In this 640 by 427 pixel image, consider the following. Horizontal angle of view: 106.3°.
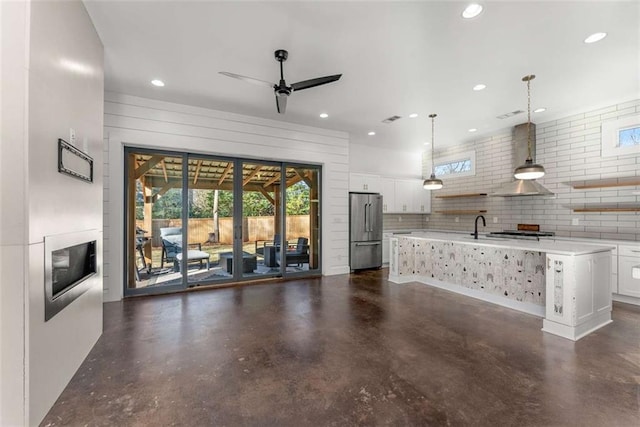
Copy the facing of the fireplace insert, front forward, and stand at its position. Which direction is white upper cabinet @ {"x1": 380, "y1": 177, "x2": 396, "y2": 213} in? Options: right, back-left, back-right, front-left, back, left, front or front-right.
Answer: front-left

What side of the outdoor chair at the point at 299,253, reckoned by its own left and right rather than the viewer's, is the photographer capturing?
left

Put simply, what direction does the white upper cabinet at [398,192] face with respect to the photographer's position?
facing the viewer

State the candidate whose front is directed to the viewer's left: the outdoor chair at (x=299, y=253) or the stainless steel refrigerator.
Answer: the outdoor chair

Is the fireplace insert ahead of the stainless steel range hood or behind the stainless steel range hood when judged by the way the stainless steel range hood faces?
ahead

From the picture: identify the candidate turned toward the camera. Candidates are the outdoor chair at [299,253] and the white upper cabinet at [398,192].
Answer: the white upper cabinet

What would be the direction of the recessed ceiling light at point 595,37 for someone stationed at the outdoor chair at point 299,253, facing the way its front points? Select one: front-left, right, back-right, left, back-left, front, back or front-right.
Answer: back-left

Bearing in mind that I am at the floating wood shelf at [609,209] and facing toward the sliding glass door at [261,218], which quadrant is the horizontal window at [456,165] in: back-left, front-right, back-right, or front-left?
front-right

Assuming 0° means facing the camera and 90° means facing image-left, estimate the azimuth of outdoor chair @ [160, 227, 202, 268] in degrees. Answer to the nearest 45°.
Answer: approximately 315°

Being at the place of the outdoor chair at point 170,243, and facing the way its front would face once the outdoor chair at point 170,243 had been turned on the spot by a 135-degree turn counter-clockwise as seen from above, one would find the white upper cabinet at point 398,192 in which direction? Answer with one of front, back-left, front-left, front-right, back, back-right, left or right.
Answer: right

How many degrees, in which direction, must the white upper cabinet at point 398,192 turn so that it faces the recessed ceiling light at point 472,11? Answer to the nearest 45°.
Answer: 0° — it already faces it

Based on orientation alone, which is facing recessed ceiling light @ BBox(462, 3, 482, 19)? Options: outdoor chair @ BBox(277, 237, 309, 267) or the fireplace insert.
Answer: the fireplace insert

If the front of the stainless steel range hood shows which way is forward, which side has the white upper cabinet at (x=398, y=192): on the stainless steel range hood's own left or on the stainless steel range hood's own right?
on the stainless steel range hood's own right

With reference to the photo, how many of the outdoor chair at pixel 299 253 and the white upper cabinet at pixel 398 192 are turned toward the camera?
1

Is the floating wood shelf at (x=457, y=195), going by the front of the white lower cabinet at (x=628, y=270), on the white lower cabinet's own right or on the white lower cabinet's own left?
on the white lower cabinet's own right

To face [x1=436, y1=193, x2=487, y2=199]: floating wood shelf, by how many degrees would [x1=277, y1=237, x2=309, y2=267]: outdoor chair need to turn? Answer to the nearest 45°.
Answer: approximately 180°

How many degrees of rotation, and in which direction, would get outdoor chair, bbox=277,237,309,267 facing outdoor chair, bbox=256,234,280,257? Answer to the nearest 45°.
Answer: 0° — it already faces it

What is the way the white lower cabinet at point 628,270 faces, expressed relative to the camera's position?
facing the viewer and to the left of the viewer

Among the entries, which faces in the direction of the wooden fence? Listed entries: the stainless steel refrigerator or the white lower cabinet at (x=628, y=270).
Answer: the white lower cabinet

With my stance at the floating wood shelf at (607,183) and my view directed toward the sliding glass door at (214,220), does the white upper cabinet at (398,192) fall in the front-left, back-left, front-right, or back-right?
front-right
